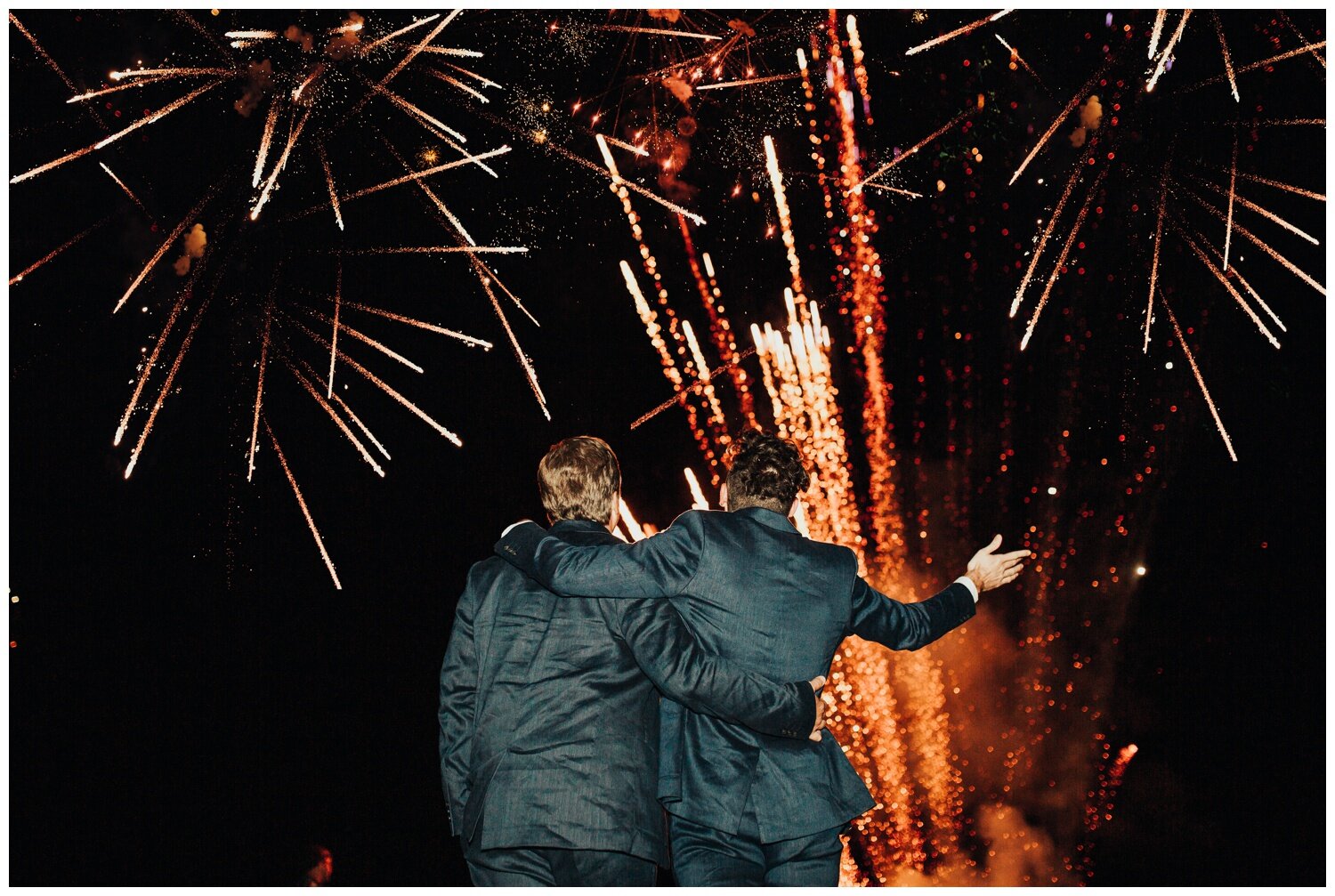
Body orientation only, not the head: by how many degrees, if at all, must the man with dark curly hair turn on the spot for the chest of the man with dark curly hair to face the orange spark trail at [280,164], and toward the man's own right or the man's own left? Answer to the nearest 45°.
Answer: approximately 45° to the man's own left

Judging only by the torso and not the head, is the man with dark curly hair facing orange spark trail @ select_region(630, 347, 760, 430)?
yes

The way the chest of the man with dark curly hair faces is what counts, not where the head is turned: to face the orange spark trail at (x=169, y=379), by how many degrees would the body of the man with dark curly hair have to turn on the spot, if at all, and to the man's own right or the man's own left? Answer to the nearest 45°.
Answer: approximately 45° to the man's own left

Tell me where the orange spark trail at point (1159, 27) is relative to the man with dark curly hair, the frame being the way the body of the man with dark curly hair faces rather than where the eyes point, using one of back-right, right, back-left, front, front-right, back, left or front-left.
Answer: front-right

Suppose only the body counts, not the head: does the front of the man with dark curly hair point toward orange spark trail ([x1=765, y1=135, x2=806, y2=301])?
yes

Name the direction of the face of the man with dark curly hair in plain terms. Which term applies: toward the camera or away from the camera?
away from the camera

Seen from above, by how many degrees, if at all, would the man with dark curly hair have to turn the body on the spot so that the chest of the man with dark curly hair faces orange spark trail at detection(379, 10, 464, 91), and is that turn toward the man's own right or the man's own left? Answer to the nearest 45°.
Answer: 0° — they already face it

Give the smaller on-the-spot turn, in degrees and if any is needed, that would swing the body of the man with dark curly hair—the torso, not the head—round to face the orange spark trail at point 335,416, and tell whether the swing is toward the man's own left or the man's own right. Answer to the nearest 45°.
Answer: approximately 45° to the man's own left

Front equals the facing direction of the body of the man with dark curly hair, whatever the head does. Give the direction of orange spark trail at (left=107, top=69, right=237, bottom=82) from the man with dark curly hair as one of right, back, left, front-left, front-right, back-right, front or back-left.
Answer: front-left

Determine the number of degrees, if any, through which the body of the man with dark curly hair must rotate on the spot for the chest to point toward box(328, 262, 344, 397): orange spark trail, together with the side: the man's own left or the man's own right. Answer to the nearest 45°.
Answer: approximately 45° to the man's own left

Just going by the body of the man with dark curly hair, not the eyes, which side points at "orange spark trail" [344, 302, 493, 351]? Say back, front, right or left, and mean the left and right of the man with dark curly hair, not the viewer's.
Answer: front

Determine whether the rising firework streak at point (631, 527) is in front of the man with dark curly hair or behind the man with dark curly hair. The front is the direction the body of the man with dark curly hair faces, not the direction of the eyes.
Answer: in front

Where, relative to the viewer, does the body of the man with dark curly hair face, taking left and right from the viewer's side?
facing away from the viewer

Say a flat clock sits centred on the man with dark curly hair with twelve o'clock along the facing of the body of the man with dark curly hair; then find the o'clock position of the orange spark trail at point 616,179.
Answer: The orange spark trail is roughly at 12 o'clock from the man with dark curly hair.
